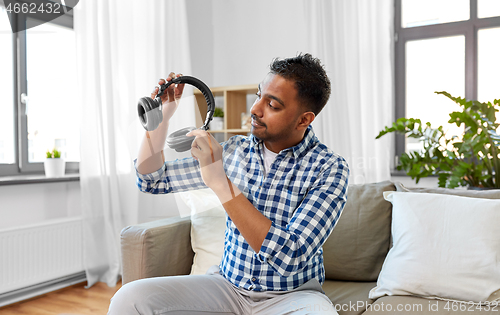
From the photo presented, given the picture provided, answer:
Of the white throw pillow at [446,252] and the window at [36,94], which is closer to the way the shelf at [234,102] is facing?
the white throw pillow

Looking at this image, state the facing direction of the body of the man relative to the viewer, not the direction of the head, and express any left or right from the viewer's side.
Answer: facing the viewer and to the left of the viewer

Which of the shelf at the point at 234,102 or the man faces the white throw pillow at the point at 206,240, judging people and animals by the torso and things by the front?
the shelf

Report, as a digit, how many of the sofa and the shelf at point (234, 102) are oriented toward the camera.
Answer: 2

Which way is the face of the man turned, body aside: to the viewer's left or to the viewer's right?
to the viewer's left

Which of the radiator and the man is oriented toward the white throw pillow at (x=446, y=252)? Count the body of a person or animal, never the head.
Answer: the radiator

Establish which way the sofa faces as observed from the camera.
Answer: facing the viewer

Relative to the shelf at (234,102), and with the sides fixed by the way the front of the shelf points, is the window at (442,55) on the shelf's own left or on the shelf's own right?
on the shelf's own left

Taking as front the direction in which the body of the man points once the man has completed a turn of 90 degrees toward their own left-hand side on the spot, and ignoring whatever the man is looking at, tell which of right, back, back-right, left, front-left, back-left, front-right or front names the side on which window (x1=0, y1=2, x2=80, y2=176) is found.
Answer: back

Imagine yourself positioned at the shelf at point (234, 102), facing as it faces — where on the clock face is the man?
The man is roughly at 12 o'clock from the shelf.

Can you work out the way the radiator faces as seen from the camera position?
facing the viewer and to the right of the viewer

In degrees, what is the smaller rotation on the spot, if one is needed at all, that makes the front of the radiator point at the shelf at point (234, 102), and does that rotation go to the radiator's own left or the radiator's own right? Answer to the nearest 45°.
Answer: approximately 45° to the radiator's own left

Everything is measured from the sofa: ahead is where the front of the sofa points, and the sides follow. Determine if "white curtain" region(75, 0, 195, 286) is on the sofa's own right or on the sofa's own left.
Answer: on the sofa's own right

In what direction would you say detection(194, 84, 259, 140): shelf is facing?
toward the camera
